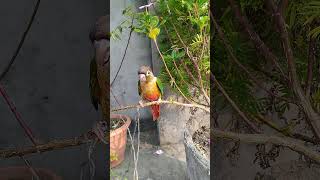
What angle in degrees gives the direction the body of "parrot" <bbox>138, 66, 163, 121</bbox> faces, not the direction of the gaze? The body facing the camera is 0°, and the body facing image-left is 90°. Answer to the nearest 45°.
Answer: approximately 45°
